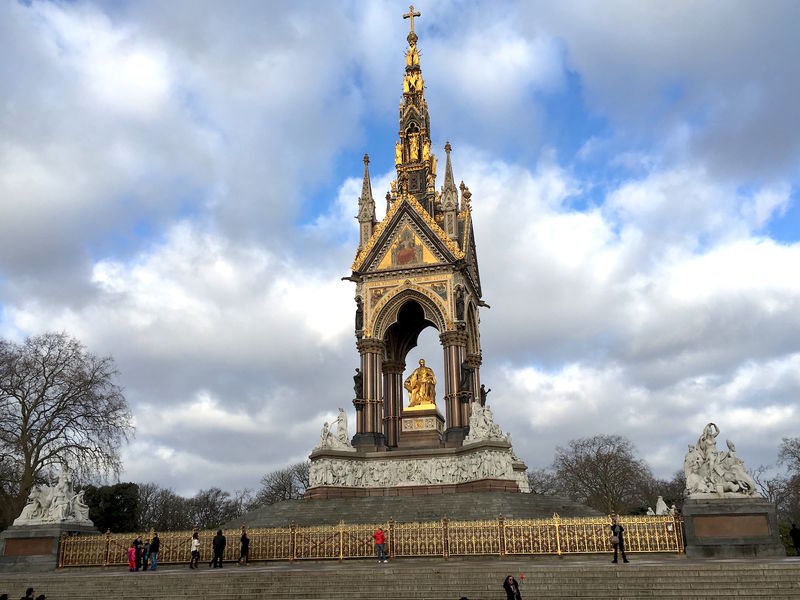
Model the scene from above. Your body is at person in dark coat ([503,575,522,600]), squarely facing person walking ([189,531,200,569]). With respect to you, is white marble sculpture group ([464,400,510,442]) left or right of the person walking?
right

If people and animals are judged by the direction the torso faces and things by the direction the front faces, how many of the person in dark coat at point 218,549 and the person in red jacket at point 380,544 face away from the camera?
2

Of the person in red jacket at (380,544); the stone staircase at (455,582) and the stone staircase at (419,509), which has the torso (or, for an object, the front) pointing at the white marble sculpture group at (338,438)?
the person in red jacket

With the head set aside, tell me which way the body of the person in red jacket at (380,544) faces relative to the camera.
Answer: away from the camera

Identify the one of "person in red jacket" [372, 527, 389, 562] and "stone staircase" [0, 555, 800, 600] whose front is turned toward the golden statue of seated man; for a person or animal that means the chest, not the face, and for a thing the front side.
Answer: the person in red jacket

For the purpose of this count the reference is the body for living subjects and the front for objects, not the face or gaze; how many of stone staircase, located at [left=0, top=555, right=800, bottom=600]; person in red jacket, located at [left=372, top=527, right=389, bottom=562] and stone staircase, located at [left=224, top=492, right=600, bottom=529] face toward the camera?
2

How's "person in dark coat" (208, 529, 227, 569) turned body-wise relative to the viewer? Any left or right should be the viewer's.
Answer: facing away from the viewer

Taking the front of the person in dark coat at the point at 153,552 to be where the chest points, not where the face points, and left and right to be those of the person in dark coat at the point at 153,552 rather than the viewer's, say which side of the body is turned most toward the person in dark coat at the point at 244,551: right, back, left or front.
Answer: right
